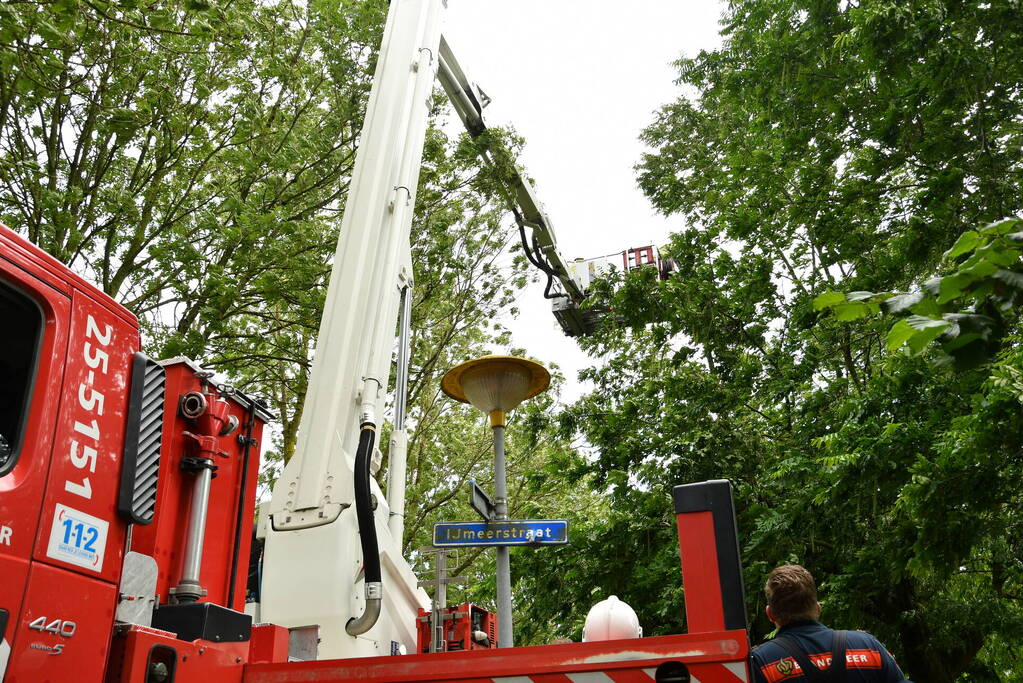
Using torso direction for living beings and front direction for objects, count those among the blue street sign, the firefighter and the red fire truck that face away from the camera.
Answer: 1

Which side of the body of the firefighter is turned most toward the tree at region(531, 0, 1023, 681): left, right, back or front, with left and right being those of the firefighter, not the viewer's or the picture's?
front

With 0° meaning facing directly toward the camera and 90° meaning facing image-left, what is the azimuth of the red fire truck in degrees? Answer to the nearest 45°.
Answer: approximately 45°

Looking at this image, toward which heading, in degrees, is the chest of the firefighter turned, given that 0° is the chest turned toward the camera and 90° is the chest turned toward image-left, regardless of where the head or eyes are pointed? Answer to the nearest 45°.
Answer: approximately 180°

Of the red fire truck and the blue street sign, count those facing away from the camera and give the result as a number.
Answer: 0

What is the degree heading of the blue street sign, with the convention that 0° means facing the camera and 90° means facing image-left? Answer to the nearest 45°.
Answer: approximately 0°

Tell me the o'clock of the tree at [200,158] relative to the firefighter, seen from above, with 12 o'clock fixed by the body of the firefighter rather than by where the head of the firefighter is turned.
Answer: The tree is roughly at 10 o'clock from the firefighter.

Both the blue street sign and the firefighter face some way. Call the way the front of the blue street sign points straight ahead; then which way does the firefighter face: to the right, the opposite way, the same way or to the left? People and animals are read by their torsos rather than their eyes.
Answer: the opposite way
